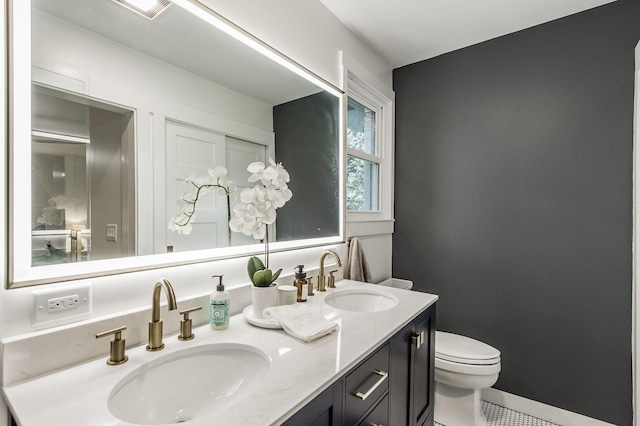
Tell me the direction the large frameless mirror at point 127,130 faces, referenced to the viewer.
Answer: facing the viewer and to the right of the viewer

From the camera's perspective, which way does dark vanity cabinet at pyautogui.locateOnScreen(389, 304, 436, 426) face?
to the viewer's right

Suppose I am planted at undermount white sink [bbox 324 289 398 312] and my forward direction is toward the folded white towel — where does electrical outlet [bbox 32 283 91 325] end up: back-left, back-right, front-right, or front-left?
front-right

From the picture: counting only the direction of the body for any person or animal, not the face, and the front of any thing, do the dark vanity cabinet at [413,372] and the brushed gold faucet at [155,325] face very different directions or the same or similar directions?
same or similar directions

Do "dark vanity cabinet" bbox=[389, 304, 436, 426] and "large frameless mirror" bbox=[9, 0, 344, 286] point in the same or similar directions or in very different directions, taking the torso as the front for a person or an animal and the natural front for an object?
same or similar directions

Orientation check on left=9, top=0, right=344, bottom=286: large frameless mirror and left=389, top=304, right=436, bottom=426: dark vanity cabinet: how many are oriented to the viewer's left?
0

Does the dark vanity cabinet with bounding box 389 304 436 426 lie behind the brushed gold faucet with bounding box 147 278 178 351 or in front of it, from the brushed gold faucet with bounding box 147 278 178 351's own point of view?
in front

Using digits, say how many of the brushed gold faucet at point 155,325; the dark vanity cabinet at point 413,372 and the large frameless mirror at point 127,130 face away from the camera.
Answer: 0

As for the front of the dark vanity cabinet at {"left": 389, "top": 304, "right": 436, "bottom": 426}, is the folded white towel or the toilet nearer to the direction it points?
the toilet

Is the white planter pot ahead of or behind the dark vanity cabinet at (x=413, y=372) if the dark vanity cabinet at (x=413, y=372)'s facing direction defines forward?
behind
